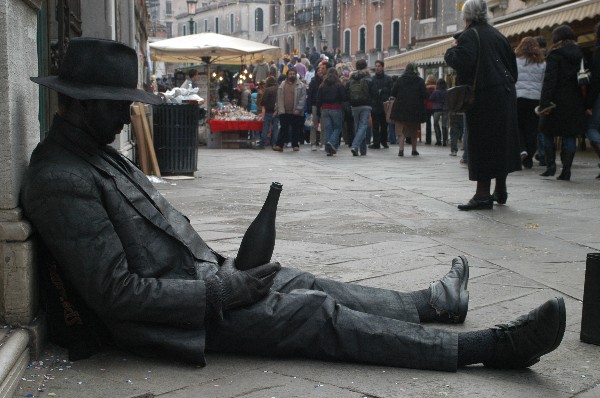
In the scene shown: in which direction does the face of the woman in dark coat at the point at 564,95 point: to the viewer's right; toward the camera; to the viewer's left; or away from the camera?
away from the camera

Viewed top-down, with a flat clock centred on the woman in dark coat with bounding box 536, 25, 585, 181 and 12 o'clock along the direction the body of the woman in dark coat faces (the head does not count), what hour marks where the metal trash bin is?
The metal trash bin is roughly at 10 o'clock from the woman in dark coat.

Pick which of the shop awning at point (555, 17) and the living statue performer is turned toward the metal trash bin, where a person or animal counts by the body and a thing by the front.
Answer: the shop awning

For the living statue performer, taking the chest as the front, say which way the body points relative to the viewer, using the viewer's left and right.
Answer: facing to the right of the viewer

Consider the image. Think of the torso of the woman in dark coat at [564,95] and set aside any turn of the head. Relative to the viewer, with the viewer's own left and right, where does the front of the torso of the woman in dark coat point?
facing away from the viewer and to the left of the viewer
